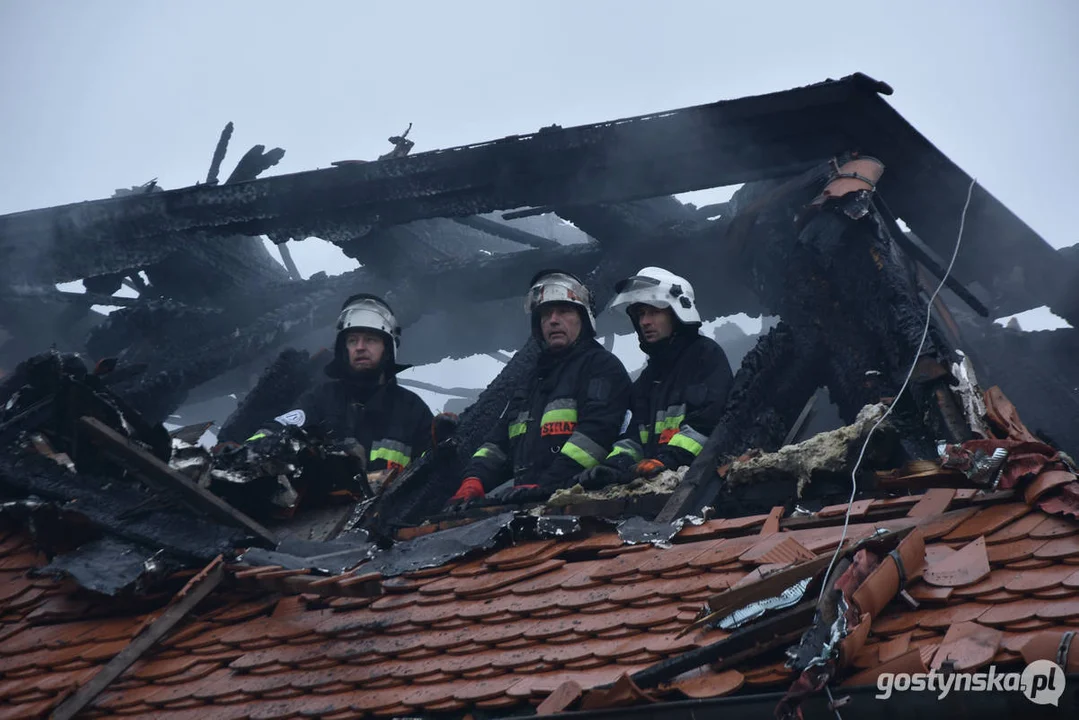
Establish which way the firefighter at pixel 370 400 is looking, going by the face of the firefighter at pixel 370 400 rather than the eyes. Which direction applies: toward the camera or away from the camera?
toward the camera

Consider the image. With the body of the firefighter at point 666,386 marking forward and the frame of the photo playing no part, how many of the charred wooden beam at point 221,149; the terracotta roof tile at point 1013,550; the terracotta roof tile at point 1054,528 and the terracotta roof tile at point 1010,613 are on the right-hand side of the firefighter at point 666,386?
1

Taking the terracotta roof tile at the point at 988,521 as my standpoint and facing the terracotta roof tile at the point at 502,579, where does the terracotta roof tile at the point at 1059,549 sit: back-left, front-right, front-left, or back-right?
back-left

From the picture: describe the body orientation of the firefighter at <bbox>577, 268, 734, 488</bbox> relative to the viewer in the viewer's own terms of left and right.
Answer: facing the viewer and to the left of the viewer

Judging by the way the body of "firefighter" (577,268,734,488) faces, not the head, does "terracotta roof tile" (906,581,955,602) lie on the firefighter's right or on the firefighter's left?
on the firefighter's left

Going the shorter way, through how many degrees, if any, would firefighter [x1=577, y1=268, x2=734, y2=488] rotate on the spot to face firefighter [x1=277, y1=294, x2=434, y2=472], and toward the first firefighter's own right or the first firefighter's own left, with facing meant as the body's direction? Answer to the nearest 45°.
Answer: approximately 90° to the first firefighter's own right

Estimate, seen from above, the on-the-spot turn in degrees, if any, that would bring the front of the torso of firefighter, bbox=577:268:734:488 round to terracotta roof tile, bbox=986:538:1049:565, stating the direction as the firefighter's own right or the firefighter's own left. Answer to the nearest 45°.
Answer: approximately 45° to the firefighter's own left

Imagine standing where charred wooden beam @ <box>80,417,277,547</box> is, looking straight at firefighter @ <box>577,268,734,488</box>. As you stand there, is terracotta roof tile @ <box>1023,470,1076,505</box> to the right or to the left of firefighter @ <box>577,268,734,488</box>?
right

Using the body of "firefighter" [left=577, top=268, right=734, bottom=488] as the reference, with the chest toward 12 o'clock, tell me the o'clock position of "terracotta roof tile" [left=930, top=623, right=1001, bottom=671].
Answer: The terracotta roof tile is roughly at 10 o'clock from the firefighter.

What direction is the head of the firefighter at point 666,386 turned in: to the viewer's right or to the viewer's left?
to the viewer's left

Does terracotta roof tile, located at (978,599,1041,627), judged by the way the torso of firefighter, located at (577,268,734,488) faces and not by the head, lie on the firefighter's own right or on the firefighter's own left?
on the firefighter's own left

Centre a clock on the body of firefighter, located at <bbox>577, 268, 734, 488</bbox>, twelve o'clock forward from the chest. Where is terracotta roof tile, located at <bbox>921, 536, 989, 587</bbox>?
The terracotta roof tile is roughly at 10 o'clock from the firefighter.

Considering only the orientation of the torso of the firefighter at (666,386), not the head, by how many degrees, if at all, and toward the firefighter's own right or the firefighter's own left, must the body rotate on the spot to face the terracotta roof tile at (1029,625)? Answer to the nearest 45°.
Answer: approximately 45° to the firefighter's own left
